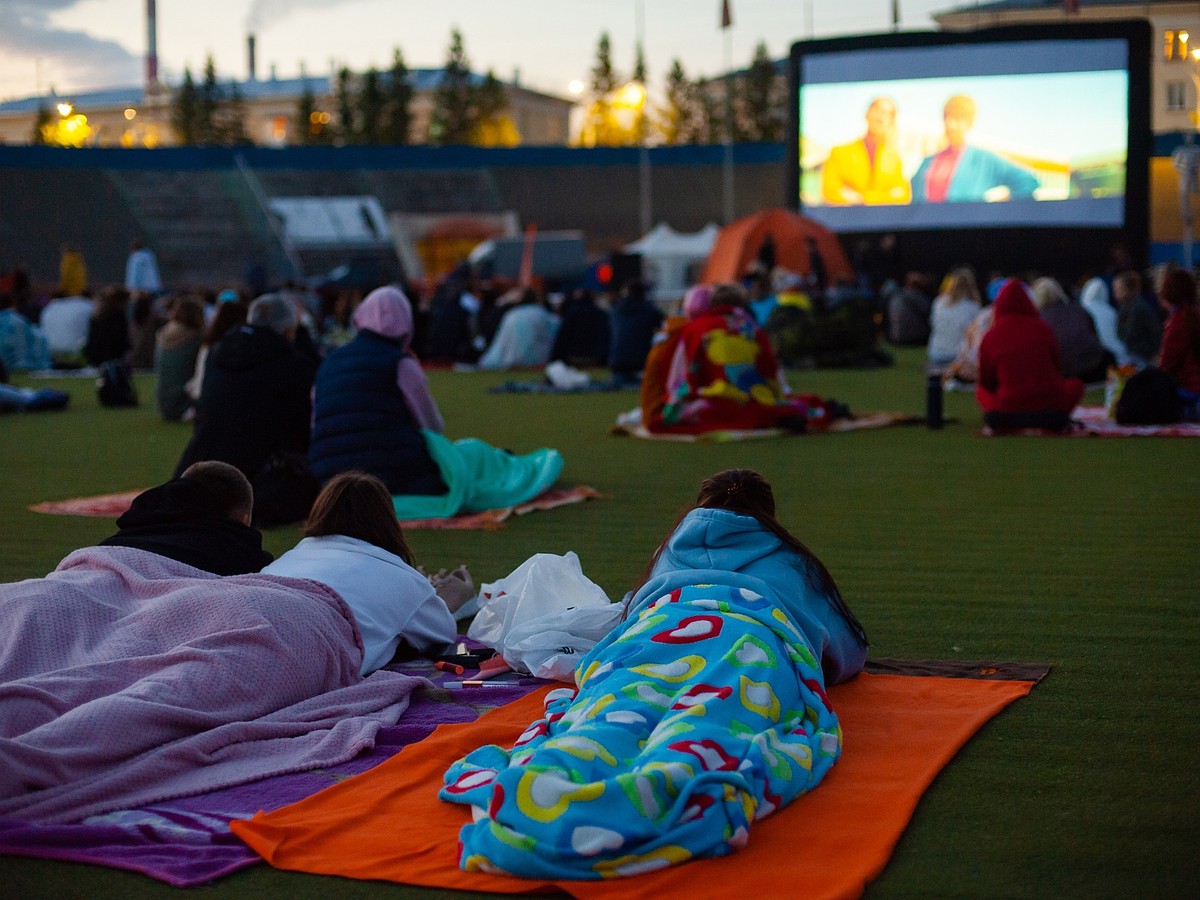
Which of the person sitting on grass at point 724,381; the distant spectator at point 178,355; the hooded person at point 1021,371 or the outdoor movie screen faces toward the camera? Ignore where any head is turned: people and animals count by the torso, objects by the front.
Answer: the outdoor movie screen

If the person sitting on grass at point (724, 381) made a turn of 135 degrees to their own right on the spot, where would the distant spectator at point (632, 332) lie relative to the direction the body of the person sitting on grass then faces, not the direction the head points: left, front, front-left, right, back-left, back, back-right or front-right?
back-left

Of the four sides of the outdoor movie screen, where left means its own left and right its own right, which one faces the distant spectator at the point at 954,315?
front

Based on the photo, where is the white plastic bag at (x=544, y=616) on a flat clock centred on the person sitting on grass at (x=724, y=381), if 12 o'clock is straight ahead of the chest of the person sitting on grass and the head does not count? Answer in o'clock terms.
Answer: The white plastic bag is roughly at 6 o'clock from the person sitting on grass.

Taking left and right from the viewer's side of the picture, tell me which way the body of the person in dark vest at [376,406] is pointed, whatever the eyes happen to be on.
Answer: facing away from the viewer and to the right of the viewer

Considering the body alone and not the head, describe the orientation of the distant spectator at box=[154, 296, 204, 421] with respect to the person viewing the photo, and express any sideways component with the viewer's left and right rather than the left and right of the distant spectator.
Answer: facing away from the viewer and to the right of the viewer

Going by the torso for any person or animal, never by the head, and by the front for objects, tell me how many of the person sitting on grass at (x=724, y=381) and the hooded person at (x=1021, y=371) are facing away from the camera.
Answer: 2

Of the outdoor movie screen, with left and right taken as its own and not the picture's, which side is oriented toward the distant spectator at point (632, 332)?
front

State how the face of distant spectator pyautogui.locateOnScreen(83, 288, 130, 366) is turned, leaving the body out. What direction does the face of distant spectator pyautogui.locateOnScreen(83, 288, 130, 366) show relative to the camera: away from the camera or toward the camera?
away from the camera

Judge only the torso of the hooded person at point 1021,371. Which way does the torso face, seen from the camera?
away from the camera

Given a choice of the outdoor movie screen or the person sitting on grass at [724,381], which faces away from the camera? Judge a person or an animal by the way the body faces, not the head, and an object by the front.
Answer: the person sitting on grass

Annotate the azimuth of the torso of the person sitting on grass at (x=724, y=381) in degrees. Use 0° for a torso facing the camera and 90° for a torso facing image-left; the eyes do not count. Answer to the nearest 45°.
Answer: approximately 180°

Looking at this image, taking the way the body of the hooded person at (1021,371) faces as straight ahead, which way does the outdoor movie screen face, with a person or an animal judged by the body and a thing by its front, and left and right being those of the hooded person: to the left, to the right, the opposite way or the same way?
the opposite way

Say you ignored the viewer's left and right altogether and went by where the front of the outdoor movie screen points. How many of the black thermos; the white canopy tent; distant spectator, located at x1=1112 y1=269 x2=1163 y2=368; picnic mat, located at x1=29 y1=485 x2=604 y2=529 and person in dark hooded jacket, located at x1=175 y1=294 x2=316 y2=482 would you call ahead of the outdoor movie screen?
4

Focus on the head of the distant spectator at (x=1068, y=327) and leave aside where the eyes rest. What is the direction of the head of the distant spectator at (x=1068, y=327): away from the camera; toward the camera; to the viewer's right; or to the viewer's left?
away from the camera

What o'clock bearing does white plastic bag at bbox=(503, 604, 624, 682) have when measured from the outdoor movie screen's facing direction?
The white plastic bag is roughly at 12 o'clock from the outdoor movie screen.

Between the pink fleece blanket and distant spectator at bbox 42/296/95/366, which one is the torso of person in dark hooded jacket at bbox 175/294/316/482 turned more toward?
the distant spectator

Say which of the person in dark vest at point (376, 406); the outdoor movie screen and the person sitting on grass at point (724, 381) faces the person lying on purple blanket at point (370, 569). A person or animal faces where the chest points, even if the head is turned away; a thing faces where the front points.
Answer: the outdoor movie screen
